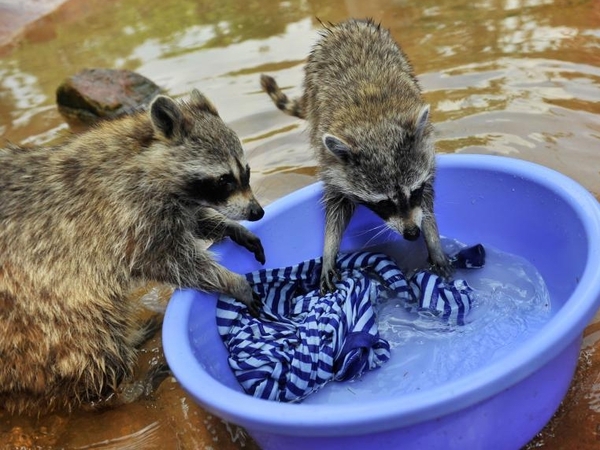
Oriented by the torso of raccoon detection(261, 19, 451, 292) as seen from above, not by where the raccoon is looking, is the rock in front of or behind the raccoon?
behind

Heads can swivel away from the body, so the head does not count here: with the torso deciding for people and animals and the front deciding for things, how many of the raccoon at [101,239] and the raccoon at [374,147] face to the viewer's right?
1

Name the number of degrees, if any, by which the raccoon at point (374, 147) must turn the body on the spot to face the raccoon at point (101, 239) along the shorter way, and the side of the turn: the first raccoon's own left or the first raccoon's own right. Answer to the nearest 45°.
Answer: approximately 90° to the first raccoon's own right

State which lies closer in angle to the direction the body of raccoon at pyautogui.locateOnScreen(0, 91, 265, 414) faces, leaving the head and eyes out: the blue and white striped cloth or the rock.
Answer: the blue and white striped cloth

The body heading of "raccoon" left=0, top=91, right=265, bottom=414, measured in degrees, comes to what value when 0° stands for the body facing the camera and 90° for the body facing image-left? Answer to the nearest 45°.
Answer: approximately 270°

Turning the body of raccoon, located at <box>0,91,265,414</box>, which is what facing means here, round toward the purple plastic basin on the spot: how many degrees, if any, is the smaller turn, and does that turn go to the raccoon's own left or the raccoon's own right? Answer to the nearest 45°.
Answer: approximately 45° to the raccoon's own right

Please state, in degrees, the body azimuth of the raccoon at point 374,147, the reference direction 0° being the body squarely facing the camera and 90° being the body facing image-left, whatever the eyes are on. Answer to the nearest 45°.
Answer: approximately 0°

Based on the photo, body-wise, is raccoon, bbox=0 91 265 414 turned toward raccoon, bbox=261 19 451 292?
yes

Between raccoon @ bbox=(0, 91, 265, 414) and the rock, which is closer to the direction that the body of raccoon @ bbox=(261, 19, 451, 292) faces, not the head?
the raccoon
